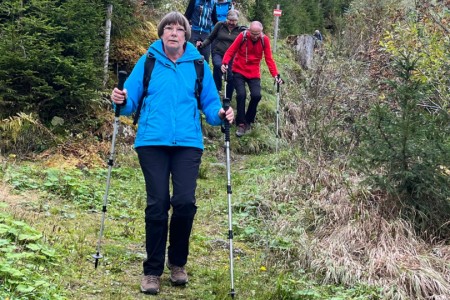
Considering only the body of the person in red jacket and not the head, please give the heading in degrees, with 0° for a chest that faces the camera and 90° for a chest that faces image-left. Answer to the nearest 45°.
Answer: approximately 0°

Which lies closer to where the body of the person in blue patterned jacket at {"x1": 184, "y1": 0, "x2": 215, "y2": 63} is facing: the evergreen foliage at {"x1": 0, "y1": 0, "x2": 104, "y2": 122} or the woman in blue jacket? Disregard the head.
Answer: the woman in blue jacket

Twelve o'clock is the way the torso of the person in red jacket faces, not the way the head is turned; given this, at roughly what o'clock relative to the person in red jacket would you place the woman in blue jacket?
The woman in blue jacket is roughly at 12 o'clock from the person in red jacket.

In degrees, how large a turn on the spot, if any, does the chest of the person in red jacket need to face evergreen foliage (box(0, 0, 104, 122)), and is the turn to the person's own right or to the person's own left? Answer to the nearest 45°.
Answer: approximately 45° to the person's own right

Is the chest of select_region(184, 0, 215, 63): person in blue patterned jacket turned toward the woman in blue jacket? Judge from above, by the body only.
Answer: yes

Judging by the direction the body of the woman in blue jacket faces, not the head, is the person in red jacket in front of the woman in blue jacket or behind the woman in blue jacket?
behind

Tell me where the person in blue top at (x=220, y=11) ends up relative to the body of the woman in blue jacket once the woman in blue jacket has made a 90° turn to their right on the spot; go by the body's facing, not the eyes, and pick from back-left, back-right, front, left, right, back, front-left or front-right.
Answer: right

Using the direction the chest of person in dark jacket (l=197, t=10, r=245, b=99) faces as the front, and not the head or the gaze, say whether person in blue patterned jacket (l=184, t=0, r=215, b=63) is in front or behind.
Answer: behind

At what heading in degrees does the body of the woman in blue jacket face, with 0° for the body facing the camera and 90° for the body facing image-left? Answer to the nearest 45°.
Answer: approximately 0°
